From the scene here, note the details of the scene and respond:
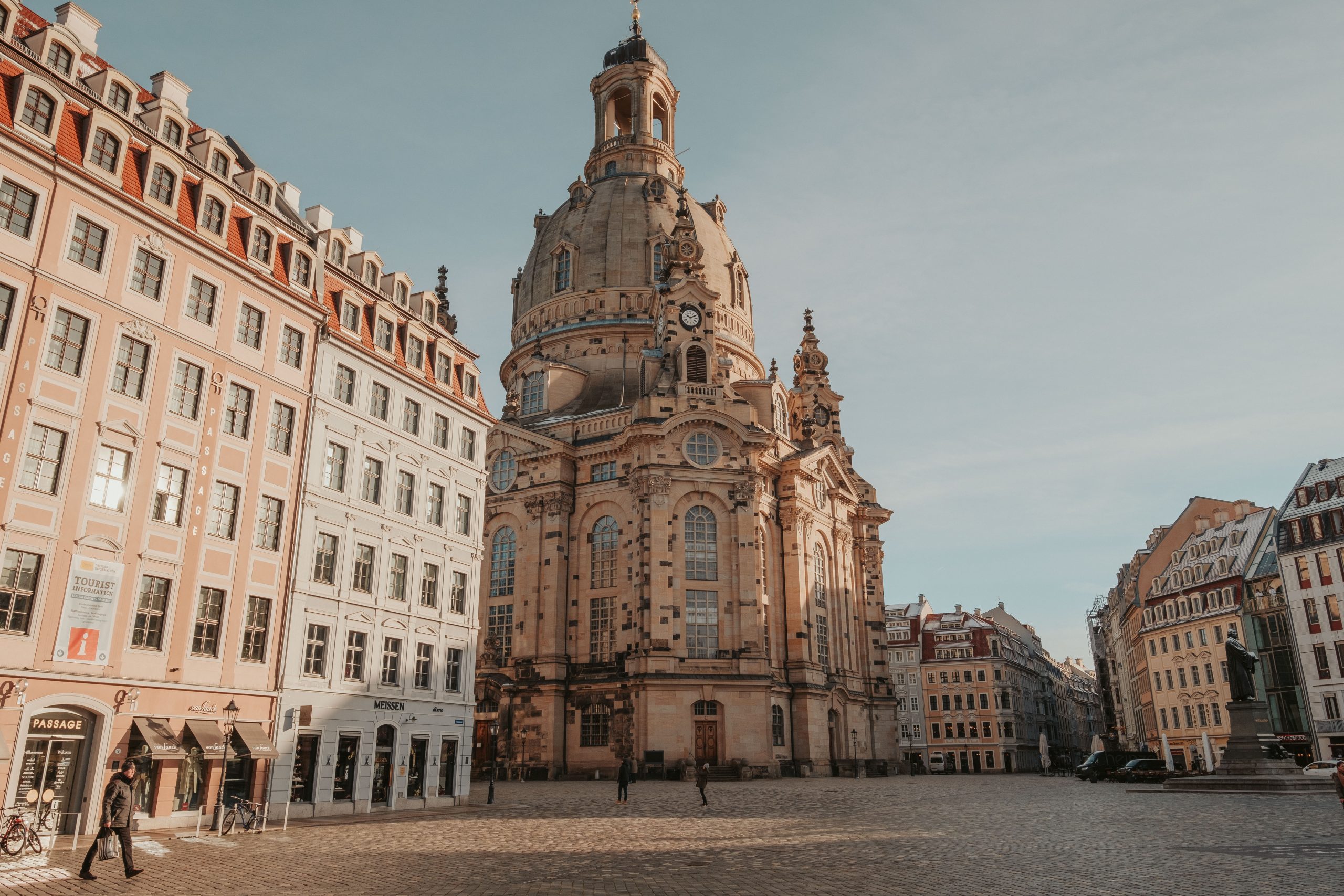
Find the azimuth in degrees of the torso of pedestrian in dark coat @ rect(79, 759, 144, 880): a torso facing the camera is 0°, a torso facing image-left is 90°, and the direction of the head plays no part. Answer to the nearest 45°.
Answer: approximately 270°
